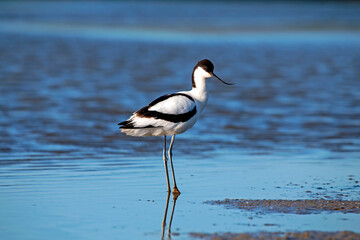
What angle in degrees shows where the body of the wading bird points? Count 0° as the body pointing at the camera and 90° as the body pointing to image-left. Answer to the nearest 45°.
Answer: approximately 270°
